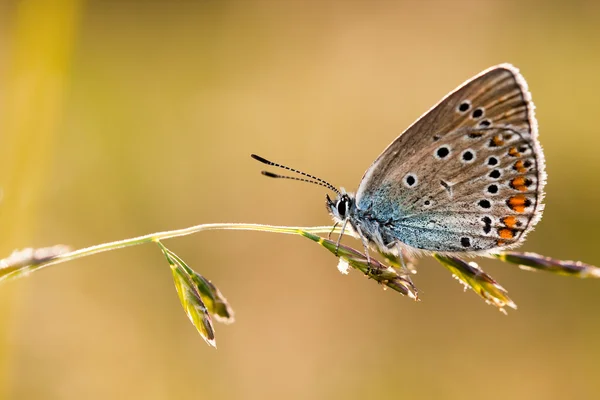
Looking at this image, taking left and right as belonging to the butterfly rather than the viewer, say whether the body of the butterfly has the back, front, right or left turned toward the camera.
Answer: left
